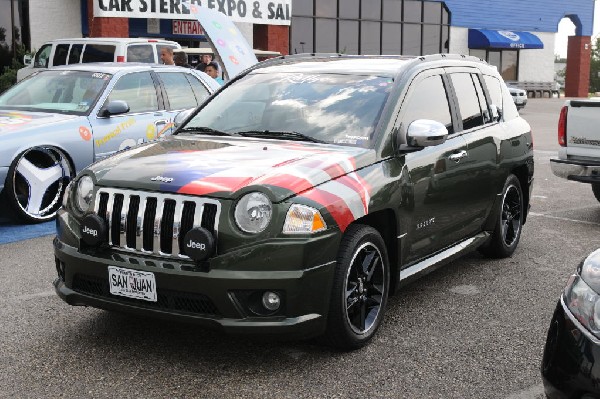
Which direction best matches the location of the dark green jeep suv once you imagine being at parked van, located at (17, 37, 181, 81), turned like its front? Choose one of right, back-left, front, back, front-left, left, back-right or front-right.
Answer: back-left

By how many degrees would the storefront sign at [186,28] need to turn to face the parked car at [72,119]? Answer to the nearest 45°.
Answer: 0° — it already faces it

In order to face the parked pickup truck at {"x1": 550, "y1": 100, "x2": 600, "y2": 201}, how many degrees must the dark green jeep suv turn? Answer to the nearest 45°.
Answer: approximately 180°

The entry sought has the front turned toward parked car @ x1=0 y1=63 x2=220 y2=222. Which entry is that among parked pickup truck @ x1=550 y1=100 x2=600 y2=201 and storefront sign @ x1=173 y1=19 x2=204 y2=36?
the storefront sign

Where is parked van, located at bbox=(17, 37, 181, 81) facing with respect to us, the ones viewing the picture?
facing away from the viewer and to the left of the viewer

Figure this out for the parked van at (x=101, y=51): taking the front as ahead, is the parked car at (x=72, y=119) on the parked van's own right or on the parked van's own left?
on the parked van's own left

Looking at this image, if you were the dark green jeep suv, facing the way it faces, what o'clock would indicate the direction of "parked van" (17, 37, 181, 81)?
The parked van is roughly at 4 o'clock from the dark green jeep suv.

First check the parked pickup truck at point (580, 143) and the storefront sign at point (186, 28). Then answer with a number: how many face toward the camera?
1

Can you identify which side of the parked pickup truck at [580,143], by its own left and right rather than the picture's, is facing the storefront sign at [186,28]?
left

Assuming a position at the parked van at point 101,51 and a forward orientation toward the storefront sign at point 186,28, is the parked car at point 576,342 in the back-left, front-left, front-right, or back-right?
back-right

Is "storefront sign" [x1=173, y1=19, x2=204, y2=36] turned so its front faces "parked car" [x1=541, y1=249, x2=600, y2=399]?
yes

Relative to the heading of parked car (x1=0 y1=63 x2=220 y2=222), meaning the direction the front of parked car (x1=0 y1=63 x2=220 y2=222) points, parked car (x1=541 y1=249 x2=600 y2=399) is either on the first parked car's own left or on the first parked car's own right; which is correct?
on the first parked car's own left

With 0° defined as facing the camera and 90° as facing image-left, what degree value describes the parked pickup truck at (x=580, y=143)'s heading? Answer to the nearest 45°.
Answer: approximately 225°
